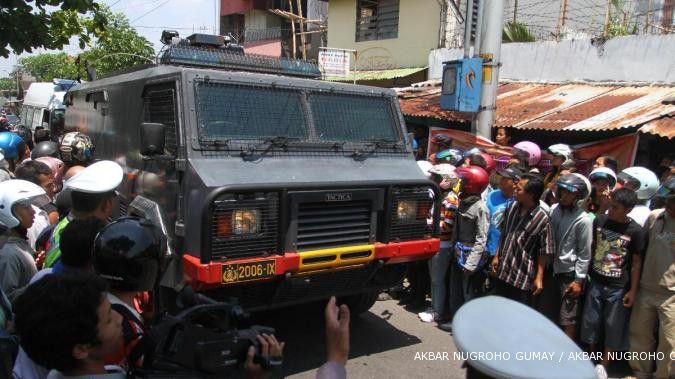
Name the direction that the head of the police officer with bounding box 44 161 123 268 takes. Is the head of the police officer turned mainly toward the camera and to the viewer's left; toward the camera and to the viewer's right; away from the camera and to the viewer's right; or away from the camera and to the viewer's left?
away from the camera and to the viewer's right

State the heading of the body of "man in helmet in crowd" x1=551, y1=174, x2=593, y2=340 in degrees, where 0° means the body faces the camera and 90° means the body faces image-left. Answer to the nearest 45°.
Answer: approximately 45°

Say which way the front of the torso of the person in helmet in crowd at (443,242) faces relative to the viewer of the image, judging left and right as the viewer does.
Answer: facing to the left of the viewer

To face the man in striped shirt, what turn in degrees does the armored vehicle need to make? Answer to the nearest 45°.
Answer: approximately 45° to its left

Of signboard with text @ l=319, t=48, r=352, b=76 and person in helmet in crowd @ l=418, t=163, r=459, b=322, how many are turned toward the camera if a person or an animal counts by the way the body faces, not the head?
1

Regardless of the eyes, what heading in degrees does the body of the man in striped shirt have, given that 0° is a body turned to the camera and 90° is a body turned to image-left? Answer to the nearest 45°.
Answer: approximately 45°

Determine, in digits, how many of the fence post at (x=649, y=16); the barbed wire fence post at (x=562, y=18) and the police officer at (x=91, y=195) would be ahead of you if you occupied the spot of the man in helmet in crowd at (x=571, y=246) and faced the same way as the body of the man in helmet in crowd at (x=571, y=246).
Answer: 1

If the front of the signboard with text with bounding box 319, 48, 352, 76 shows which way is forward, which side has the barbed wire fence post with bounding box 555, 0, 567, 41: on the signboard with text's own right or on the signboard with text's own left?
on the signboard with text's own left

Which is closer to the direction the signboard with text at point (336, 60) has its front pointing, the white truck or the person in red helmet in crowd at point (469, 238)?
the person in red helmet in crowd

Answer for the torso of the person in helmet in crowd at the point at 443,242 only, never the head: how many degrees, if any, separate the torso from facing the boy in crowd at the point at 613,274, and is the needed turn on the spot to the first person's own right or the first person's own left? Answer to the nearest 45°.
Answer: approximately 135° to the first person's own left
